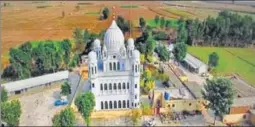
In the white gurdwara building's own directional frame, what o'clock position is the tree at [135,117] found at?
The tree is roughly at 11 o'clock from the white gurdwara building.

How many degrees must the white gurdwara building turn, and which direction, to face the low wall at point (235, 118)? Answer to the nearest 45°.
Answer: approximately 90° to its left

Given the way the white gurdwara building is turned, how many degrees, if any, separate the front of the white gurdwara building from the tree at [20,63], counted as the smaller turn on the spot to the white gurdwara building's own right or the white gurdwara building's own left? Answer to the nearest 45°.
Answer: approximately 135° to the white gurdwara building's own right

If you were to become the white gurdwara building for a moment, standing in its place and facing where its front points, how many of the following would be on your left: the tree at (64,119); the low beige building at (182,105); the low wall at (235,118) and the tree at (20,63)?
2

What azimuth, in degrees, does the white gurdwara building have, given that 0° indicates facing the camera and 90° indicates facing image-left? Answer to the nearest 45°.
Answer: approximately 0°

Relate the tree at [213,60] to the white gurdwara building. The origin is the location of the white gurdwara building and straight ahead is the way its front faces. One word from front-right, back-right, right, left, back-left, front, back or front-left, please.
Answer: back-left

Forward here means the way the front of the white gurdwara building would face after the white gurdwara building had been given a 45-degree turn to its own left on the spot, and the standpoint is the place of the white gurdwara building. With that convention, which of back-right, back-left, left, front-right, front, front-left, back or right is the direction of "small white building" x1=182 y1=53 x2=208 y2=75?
left

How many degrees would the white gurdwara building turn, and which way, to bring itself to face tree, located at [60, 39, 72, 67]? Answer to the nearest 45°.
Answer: approximately 135° to its right

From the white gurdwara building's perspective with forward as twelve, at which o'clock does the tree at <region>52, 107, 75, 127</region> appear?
The tree is roughly at 1 o'clock from the white gurdwara building.

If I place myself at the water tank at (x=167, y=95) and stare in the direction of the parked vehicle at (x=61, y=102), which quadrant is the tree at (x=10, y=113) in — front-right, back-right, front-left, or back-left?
front-left

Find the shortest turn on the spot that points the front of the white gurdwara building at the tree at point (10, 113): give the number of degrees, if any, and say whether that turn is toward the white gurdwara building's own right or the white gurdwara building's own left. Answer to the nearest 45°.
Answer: approximately 45° to the white gurdwara building's own right

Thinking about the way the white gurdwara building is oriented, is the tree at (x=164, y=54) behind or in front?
behind

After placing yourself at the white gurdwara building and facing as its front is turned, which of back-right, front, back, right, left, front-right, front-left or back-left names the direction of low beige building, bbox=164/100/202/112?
left

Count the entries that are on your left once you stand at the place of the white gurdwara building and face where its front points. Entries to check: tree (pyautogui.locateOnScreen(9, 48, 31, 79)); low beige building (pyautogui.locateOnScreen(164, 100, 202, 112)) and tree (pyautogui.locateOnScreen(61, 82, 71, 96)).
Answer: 1

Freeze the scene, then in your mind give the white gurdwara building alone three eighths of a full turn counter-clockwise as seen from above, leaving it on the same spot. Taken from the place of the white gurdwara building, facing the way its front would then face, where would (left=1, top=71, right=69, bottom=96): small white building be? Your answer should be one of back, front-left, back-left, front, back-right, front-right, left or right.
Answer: left

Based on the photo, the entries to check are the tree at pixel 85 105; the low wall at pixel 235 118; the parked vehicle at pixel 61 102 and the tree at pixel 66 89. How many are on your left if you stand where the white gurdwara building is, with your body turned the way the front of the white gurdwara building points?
1

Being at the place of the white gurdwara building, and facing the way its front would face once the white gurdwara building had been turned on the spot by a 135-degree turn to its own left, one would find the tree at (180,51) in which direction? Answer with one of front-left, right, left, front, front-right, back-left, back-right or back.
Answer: front

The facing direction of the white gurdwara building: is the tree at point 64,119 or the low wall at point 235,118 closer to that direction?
the tree

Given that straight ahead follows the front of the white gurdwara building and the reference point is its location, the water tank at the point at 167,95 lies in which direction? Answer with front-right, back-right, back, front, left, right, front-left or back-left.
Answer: left

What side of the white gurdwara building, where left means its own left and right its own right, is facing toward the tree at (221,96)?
left
